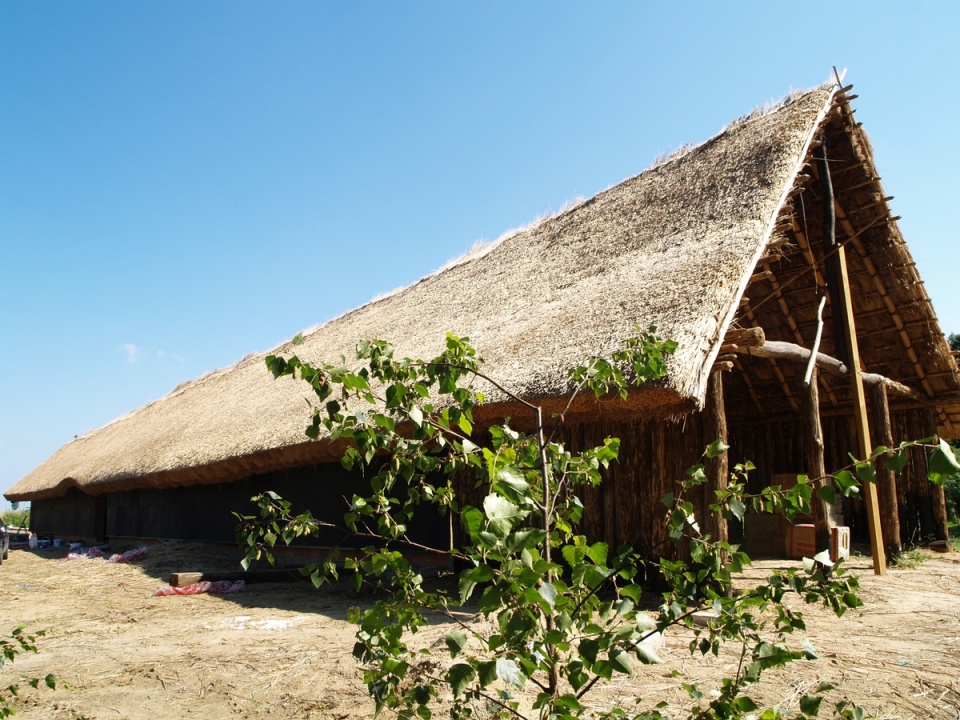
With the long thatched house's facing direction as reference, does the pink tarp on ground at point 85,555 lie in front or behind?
behind

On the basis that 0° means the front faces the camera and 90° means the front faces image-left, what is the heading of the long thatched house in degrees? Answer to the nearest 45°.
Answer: approximately 315°
